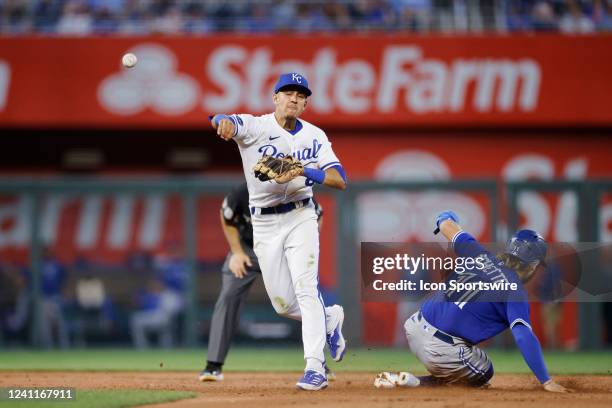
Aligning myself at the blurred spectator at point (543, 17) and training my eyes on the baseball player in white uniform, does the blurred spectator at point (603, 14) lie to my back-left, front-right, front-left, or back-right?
back-left

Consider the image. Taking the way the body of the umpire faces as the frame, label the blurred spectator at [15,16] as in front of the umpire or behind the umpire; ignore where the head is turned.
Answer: behind

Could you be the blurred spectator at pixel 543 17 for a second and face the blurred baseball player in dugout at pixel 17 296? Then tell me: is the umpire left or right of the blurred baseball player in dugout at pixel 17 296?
left

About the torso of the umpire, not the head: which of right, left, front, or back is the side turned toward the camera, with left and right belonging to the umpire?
front

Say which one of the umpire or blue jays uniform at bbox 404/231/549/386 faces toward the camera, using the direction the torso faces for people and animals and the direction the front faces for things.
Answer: the umpire

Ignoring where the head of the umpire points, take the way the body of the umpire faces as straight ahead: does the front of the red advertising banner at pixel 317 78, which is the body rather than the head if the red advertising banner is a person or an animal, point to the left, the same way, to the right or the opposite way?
the same way

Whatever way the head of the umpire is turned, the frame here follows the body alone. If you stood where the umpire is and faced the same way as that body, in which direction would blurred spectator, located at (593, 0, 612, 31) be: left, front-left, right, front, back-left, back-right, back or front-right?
back-left
